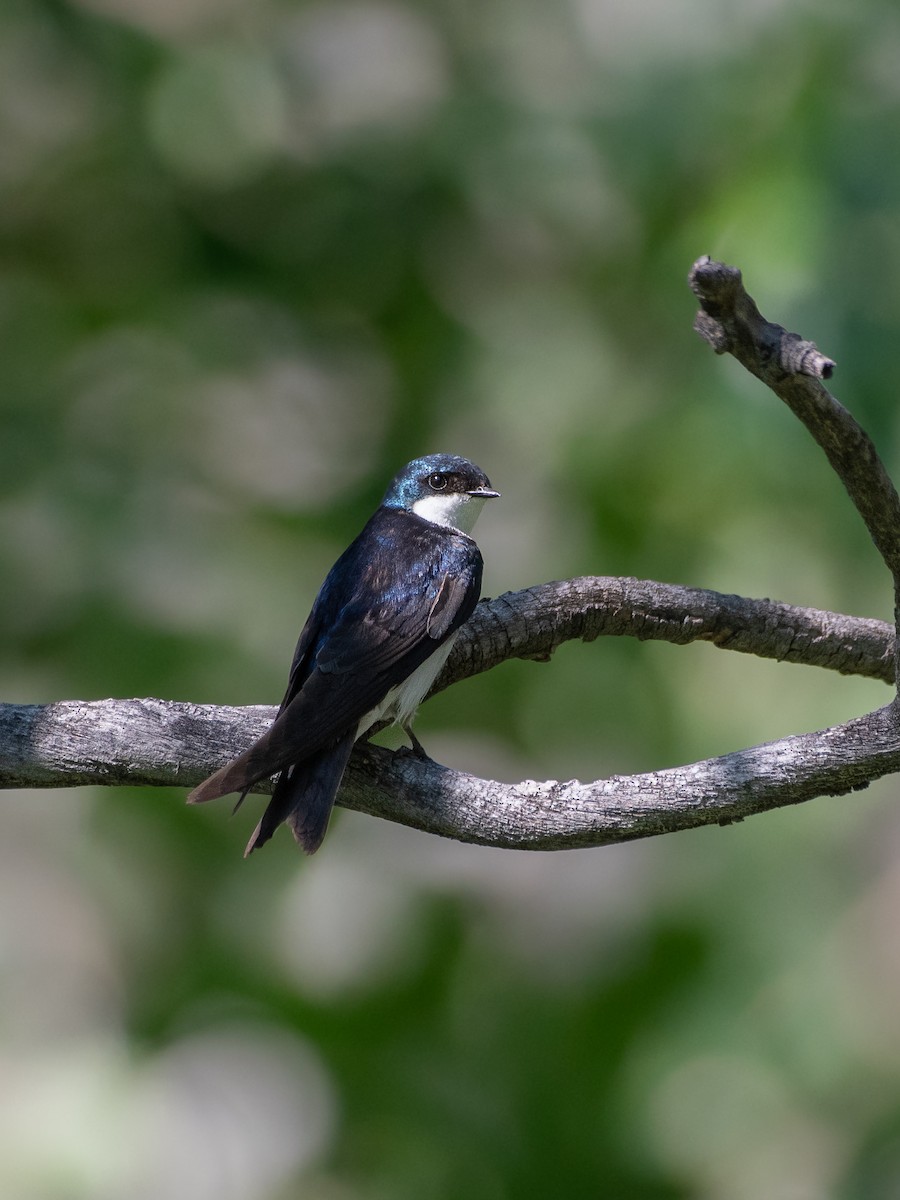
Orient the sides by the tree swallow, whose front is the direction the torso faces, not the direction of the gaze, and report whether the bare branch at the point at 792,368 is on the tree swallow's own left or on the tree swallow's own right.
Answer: on the tree swallow's own right

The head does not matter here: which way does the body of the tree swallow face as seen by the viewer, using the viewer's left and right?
facing away from the viewer and to the right of the viewer
